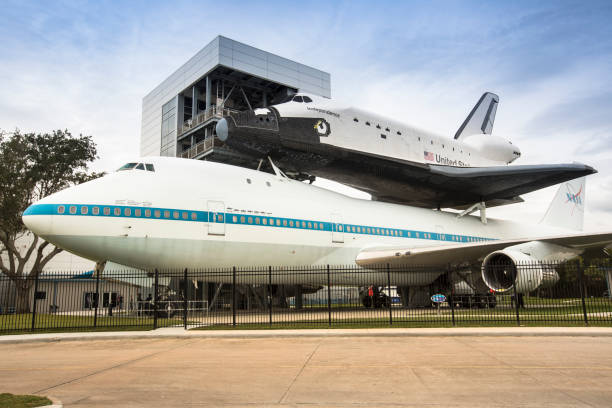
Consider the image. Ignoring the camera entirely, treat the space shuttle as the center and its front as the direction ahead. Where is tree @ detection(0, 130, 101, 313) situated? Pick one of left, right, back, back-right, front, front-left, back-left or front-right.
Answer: front-right

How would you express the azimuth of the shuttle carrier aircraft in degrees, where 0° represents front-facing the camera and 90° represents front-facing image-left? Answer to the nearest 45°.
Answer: approximately 45°

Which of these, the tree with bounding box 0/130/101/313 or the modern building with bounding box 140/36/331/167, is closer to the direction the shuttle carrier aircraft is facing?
the tree

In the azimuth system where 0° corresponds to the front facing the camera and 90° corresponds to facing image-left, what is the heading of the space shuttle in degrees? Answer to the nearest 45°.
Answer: approximately 45°
